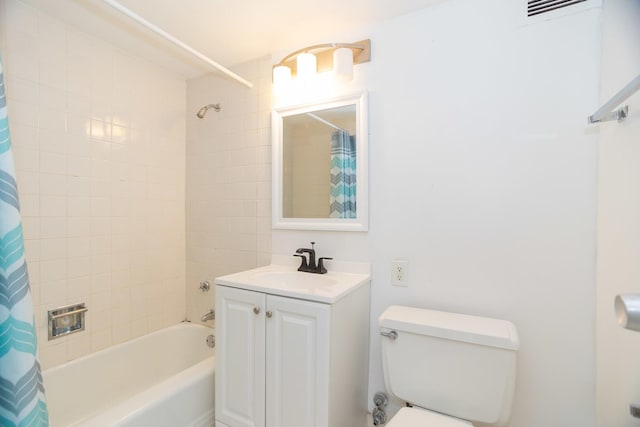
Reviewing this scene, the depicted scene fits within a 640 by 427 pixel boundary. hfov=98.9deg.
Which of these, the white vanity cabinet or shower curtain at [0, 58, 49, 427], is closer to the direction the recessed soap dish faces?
the white vanity cabinet

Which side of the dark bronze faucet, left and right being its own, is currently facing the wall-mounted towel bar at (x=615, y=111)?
left

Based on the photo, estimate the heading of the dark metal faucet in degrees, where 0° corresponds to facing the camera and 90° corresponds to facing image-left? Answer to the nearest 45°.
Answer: approximately 45°

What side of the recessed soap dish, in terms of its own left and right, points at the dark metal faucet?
front

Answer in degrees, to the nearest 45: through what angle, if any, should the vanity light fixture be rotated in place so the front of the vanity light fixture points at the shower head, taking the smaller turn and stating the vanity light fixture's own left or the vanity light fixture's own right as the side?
approximately 90° to the vanity light fixture's own right

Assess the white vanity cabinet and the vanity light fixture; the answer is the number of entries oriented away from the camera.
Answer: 0

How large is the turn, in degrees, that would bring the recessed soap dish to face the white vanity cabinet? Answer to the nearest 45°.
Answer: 0° — it already faces it
